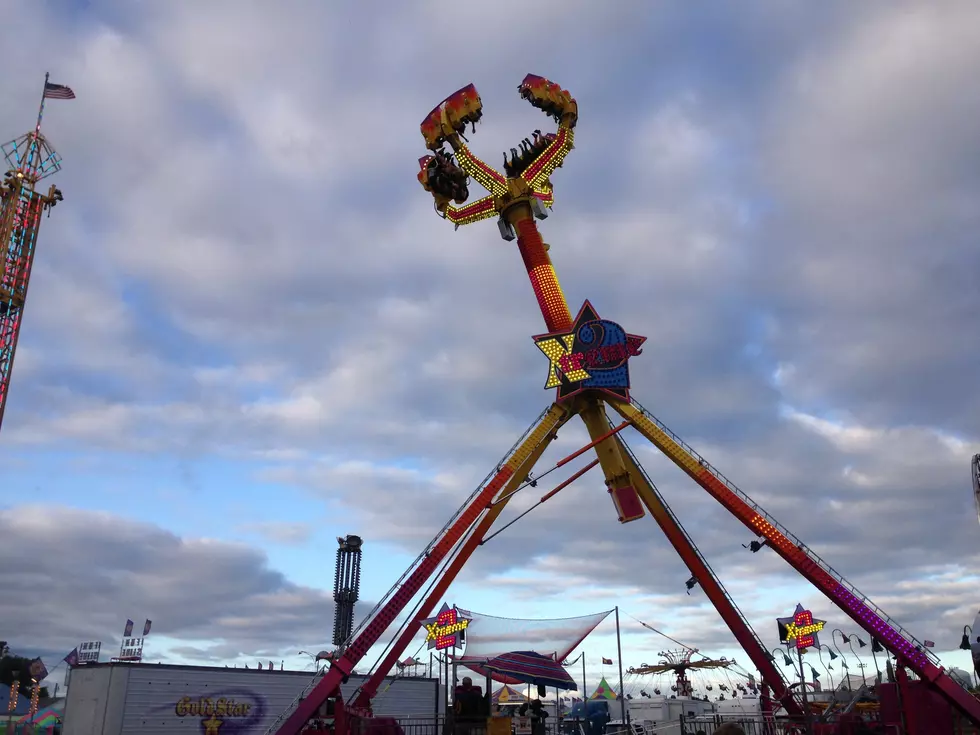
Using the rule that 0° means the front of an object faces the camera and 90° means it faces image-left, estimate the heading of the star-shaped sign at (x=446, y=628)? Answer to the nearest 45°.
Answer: approximately 0°

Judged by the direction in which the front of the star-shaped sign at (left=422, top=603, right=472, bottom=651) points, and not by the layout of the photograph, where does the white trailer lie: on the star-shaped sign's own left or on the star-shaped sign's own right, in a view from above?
on the star-shaped sign's own right

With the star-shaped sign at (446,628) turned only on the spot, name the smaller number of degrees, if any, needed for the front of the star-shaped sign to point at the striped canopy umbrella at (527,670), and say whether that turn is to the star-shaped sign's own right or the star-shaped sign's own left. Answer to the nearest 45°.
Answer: approximately 45° to the star-shaped sign's own left
